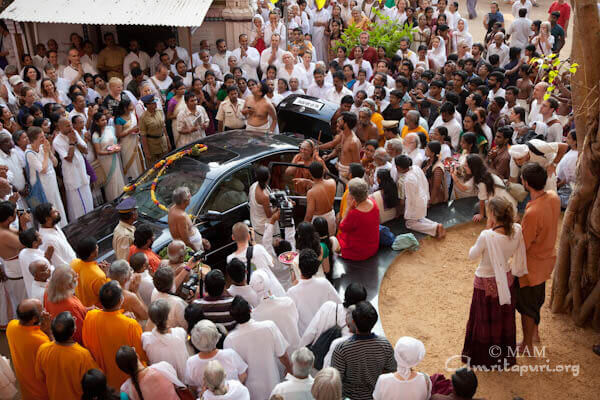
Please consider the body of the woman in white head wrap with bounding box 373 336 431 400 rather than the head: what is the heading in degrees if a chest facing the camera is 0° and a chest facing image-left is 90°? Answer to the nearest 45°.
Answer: approximately 180°

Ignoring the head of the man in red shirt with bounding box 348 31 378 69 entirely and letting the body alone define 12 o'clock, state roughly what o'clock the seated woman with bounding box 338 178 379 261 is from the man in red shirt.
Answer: The seated woman is roughly at 12 o'clock from the man in red shirt.

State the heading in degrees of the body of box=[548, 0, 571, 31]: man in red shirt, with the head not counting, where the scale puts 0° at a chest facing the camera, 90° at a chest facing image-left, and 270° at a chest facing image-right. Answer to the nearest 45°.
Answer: approximately 45°

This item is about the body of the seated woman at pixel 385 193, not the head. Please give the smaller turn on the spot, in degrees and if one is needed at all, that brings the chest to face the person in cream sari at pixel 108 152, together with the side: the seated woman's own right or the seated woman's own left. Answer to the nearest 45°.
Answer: approximately 45° to the seated woman's own left

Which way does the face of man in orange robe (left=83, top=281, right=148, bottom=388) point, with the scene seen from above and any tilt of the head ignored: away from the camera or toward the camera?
away from the camera

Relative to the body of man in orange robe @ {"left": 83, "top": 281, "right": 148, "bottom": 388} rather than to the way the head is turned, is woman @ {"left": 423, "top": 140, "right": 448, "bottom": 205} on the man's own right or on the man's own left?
on the man's own right

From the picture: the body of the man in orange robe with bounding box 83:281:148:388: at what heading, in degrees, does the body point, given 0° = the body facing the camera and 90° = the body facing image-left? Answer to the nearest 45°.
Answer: approximately 180°

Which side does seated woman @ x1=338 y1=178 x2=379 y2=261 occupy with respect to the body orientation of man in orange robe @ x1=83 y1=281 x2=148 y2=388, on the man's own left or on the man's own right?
on the man's own right

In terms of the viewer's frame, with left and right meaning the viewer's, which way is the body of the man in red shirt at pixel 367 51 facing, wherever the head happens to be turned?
facing the viewer

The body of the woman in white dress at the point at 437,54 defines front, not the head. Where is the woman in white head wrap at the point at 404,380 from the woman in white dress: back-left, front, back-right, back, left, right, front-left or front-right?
front-left

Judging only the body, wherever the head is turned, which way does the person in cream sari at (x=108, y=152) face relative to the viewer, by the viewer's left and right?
facing the viewer and to the right of the viewer

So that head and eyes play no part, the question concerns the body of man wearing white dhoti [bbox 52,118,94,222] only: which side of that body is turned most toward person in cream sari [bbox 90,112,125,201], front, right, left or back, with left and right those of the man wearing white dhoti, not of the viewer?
left

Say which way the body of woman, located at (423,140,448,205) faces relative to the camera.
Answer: to the viewer's left
